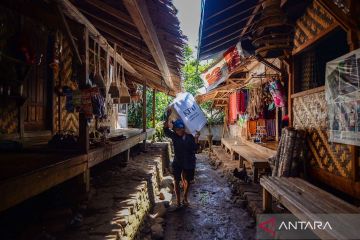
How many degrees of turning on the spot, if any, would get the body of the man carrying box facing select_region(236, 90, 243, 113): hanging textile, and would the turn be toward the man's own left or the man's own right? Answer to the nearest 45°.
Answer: approximately 135° to the man's own left

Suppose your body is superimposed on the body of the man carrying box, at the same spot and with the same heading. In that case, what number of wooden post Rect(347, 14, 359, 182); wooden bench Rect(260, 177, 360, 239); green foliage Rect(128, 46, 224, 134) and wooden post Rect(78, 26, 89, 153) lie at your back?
1

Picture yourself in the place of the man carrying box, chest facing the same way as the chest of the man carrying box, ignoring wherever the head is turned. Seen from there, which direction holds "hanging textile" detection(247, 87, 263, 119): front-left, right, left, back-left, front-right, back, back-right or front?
back-left

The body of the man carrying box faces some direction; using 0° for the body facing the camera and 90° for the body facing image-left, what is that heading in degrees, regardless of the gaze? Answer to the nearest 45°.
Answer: approximately 0°

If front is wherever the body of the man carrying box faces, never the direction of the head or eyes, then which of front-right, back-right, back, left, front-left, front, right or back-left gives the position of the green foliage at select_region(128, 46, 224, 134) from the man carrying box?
back

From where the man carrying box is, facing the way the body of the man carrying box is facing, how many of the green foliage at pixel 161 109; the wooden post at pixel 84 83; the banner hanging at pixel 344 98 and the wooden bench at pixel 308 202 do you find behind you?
1

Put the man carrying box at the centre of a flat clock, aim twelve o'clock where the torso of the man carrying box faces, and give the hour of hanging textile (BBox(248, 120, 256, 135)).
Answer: The hanging textile is roughly at 7 o'clock from the man carrying box.

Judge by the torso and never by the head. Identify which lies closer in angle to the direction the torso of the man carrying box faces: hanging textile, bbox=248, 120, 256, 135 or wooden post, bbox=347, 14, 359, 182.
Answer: the wooden post
